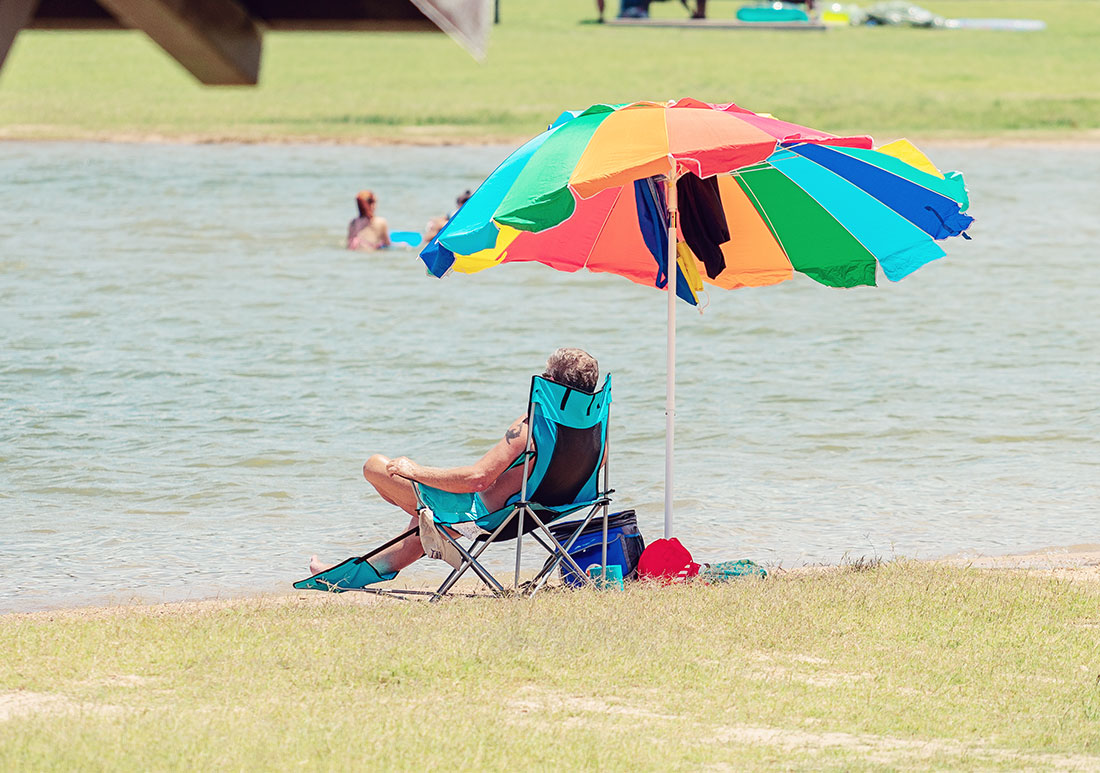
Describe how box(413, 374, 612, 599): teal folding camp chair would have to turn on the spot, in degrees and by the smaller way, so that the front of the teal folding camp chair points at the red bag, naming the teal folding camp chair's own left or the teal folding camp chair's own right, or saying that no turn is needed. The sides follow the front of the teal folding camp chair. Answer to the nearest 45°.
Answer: approximately 135° to the teal folding camp chair's own right

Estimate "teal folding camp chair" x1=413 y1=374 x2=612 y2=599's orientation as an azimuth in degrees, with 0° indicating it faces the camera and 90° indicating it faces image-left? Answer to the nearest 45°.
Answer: approximately 135°

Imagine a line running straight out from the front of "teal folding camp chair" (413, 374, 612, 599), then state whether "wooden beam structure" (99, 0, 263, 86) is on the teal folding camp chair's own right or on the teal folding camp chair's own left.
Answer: on the teal folding camp chair's own left

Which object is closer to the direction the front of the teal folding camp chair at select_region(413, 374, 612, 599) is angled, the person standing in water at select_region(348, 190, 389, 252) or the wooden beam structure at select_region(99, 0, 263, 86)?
the person standing in water

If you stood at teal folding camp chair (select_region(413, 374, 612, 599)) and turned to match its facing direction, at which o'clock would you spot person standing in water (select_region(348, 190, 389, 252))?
The person standing in water is roughly at 1 o'clock from the teal folding camp chair.

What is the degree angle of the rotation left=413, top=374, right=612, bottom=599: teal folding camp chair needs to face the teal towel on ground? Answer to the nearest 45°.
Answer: approximately 135° to its right

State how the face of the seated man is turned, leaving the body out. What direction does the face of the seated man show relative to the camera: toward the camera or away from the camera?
away from the camera

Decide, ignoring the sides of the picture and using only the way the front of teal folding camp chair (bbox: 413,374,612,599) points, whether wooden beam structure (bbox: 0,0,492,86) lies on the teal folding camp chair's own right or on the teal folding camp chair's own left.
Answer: on the teal folding camp chair's own left
